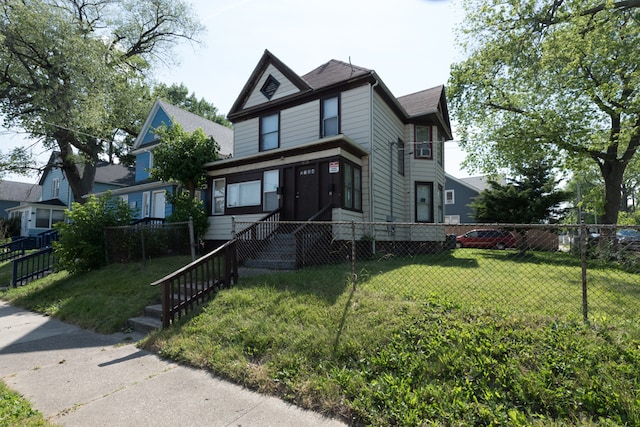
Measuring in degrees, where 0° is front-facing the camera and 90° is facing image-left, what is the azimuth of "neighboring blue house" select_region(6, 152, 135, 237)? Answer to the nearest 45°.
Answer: approximately 45°

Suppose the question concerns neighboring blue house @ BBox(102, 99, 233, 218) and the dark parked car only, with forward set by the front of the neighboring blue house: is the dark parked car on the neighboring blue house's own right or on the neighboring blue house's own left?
on the neighboring blue house's own left

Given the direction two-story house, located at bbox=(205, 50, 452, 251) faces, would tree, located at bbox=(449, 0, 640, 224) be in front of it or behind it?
behind

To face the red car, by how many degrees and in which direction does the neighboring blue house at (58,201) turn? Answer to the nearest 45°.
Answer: approximately 90° to its left

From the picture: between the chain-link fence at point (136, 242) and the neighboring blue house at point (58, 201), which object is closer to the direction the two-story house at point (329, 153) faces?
the chain-link fence

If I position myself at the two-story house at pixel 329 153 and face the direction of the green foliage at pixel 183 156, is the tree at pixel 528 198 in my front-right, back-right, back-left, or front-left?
back-right

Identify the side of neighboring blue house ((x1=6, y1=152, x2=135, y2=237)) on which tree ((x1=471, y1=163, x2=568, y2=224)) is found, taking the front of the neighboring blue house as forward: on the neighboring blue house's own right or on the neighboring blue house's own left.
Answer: on the neighboring blue house's own left

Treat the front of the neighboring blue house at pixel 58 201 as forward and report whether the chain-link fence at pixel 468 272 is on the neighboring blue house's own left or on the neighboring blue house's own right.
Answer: on the neighboring blue house's own left

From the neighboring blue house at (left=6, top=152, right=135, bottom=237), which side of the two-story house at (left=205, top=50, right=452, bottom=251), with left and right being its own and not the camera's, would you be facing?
right

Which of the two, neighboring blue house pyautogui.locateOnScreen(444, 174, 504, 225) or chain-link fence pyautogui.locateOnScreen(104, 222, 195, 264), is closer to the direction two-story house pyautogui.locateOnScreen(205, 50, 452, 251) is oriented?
the chain-link fence

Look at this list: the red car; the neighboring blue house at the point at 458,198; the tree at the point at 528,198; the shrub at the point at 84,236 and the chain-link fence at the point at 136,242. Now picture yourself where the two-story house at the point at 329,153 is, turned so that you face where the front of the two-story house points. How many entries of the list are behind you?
3

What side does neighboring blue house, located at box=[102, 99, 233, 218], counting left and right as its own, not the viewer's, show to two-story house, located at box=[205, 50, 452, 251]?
left
